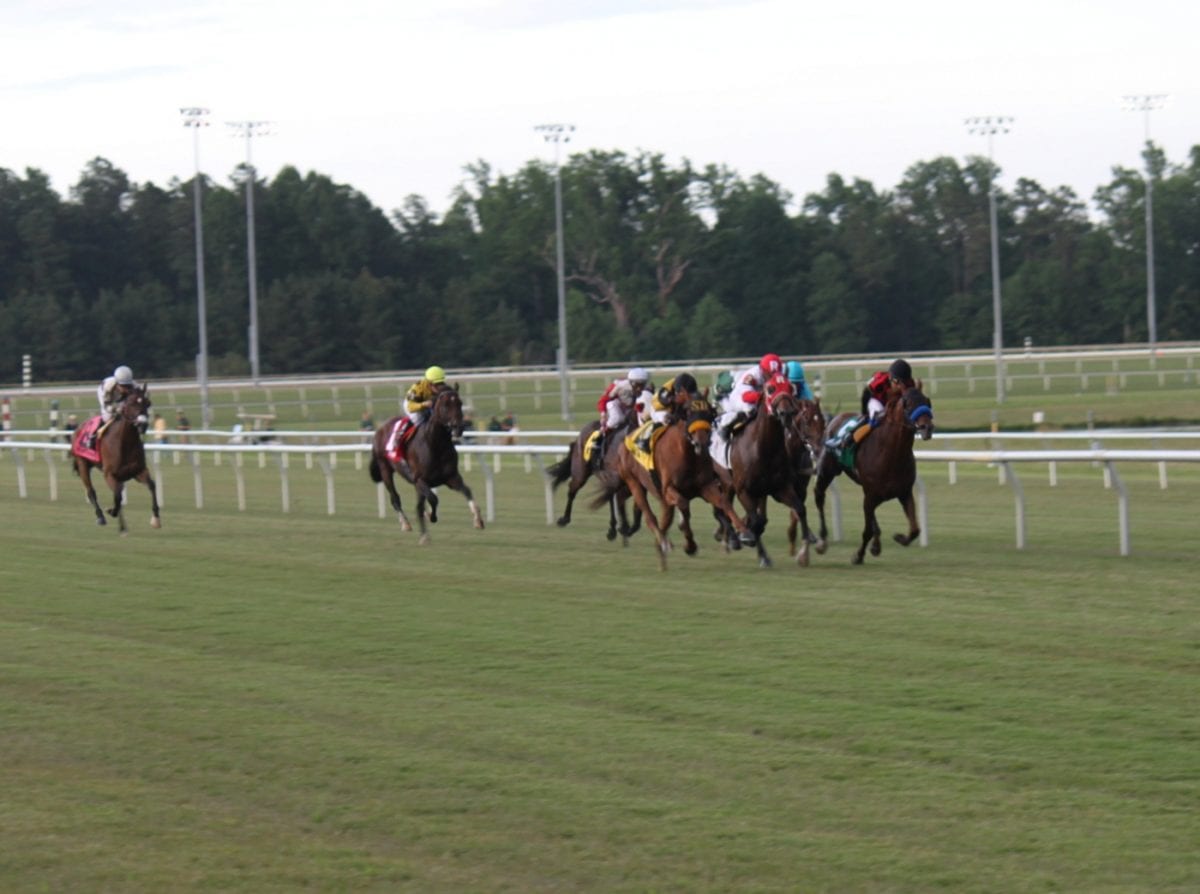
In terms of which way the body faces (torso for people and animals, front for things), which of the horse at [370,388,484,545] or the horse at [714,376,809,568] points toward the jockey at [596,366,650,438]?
the horse at [370,388,484,545]

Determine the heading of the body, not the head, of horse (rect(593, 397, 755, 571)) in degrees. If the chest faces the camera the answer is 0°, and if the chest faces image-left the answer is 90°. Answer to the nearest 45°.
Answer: approximately 315°

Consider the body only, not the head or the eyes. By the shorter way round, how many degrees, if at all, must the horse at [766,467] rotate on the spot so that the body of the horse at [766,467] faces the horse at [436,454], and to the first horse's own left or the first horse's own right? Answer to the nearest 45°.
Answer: approximately 180°

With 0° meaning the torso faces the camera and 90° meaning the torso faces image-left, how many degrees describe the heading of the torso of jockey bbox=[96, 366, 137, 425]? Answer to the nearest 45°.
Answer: approximately 315°

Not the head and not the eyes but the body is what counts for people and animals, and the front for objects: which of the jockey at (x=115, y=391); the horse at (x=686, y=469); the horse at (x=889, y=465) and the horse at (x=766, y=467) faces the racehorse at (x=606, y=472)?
the jockey

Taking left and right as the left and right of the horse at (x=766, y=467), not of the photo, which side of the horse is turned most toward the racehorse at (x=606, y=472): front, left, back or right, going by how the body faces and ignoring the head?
back

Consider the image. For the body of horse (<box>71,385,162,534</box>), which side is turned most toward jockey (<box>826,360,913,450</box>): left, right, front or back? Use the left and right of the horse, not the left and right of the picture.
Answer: front

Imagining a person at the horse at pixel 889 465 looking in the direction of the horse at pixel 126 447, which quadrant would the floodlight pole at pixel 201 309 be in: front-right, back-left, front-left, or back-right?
front-right

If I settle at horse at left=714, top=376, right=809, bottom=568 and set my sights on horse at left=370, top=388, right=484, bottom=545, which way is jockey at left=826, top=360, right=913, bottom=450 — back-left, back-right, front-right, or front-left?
back-right

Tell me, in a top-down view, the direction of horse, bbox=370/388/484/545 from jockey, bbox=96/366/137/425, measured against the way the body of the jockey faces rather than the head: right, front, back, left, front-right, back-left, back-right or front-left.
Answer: front

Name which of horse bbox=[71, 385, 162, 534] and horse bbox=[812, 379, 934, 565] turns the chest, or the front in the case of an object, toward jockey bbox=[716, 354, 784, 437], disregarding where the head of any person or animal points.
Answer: horse bbox=[71, 385, 162, 534]

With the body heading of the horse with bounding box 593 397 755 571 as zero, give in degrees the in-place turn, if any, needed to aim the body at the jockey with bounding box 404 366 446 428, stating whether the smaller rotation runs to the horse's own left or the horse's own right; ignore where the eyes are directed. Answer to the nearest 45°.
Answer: approximately 180°

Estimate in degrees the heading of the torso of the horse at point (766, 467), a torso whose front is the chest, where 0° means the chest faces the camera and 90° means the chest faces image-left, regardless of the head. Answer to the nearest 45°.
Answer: approximately 315°

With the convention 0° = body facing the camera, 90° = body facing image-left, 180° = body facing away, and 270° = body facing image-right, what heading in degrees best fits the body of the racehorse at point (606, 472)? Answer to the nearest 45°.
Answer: approximately 315°

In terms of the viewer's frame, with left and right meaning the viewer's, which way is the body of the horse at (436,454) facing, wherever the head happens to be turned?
facing the viewer and to the right of the viewer

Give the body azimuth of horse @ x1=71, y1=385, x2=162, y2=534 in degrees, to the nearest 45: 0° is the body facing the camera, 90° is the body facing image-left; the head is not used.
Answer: approximately 315°

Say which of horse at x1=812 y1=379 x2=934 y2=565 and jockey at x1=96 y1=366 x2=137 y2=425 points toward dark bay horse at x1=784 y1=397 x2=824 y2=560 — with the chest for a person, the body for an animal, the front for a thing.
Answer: the jockey

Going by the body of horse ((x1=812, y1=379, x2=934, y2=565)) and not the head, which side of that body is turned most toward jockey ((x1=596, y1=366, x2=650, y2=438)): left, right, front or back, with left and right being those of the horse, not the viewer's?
back
